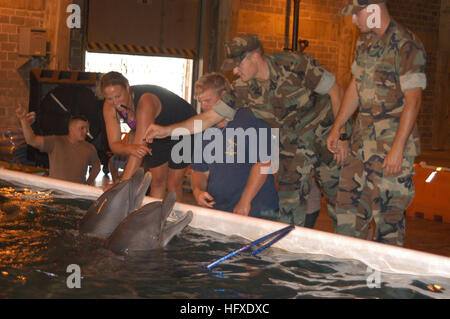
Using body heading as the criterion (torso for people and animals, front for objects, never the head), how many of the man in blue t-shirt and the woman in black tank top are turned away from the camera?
0

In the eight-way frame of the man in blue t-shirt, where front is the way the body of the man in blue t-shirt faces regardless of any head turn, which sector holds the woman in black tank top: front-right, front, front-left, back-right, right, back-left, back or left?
right

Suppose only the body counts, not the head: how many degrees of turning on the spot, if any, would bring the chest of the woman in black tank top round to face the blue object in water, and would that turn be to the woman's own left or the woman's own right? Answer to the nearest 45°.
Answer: approximately 45° to the woman's own left

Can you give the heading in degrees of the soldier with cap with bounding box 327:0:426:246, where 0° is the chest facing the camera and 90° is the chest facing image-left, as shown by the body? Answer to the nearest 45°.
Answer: approximately 45°

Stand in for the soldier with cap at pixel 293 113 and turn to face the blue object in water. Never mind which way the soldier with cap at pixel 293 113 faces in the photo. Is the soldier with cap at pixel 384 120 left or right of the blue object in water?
left

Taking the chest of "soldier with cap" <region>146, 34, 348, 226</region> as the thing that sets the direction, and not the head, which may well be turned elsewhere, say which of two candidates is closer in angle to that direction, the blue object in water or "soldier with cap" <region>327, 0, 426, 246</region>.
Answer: the blue object in water

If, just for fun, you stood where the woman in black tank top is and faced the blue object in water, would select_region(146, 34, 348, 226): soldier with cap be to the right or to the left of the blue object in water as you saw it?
left

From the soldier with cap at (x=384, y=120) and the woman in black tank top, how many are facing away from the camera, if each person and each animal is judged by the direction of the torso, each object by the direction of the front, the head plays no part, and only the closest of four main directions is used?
0

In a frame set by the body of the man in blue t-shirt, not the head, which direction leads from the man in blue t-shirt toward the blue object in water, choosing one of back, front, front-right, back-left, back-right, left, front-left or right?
front-left

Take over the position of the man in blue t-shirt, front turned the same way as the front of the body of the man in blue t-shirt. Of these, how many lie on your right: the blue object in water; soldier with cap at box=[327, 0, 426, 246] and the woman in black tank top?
1

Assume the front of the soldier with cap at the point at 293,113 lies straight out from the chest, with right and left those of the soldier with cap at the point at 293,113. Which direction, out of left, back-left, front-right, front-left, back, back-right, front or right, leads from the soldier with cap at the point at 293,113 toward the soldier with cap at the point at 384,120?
left

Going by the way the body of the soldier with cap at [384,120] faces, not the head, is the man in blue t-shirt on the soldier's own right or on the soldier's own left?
on the soldier's own right
